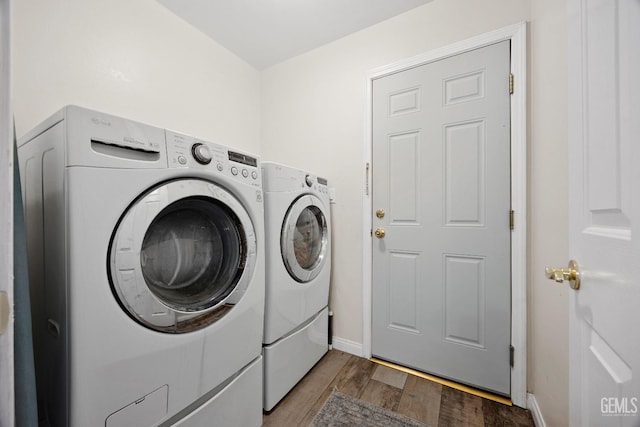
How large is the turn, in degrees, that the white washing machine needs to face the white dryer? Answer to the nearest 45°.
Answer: approximately 45° to its left

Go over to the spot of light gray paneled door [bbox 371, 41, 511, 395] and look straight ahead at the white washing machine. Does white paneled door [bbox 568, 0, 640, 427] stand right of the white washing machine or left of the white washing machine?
left

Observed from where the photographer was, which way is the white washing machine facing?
facing the viewer and to the right of the viewer

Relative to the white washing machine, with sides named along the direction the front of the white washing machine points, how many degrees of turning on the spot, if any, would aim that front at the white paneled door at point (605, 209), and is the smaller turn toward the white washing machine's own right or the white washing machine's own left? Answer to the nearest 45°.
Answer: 0° — it already faces it

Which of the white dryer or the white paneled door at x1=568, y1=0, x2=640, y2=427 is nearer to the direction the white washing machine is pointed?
the white paneled door

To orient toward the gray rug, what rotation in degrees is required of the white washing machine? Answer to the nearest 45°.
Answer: approximately 45° to its left

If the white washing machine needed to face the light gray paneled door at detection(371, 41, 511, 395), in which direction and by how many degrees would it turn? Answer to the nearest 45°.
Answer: approximately 45° to its left
